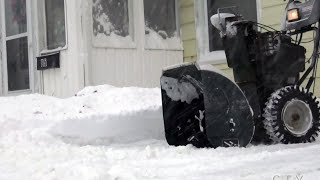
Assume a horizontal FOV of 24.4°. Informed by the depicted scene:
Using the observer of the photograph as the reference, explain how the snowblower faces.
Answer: facing the viewer and to the left of the viewer

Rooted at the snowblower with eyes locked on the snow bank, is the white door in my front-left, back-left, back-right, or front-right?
front-right

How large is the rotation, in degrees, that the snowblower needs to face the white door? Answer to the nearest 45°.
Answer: approximately 90° to its right

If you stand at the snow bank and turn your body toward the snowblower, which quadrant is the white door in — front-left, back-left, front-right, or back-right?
back-left

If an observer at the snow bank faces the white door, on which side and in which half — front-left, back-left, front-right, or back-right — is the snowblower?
back-right
